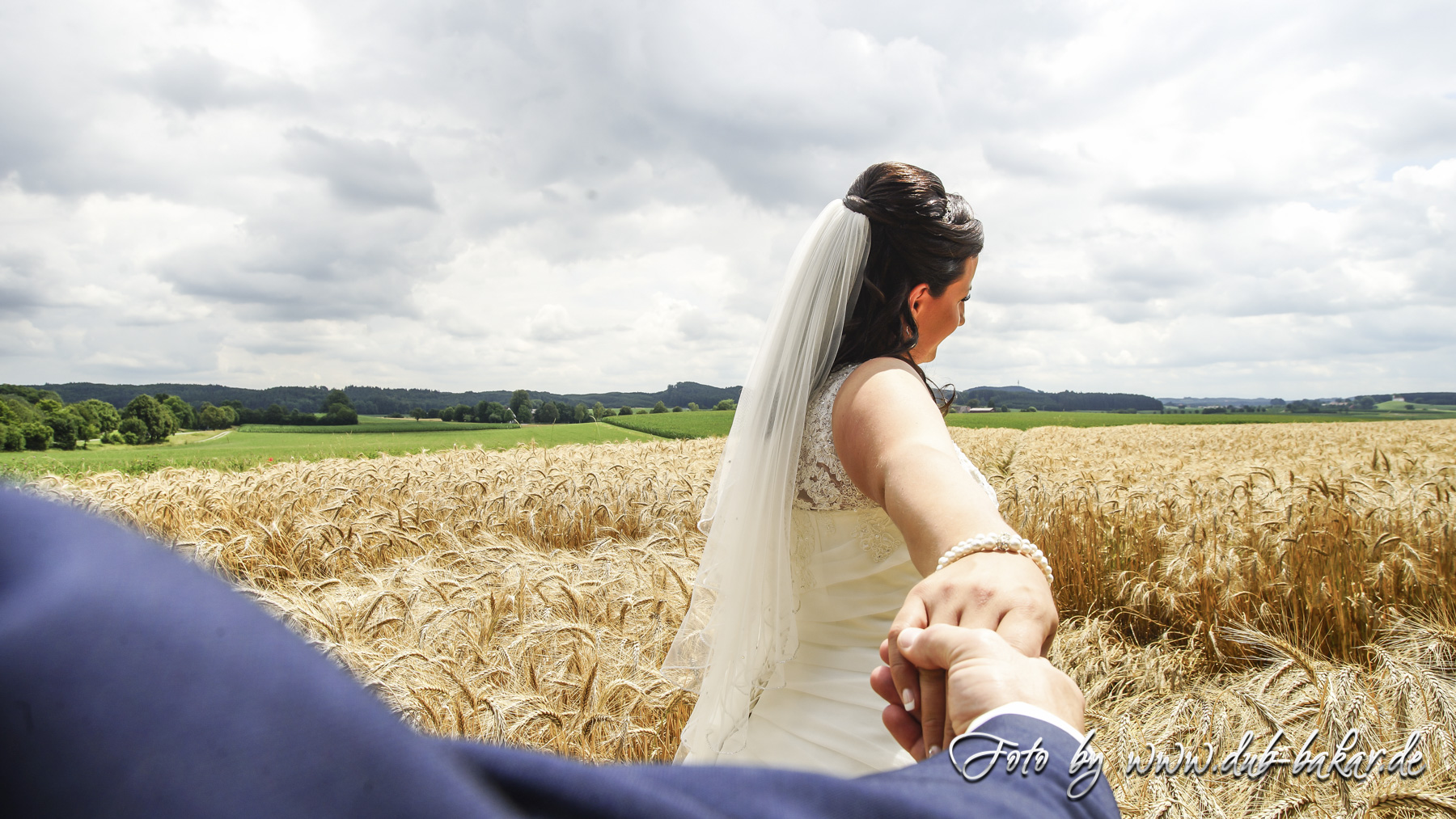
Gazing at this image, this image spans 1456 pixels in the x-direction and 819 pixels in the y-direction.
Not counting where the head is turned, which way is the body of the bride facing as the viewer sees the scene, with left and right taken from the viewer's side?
facing away from the viewer and to the right of the viewer
